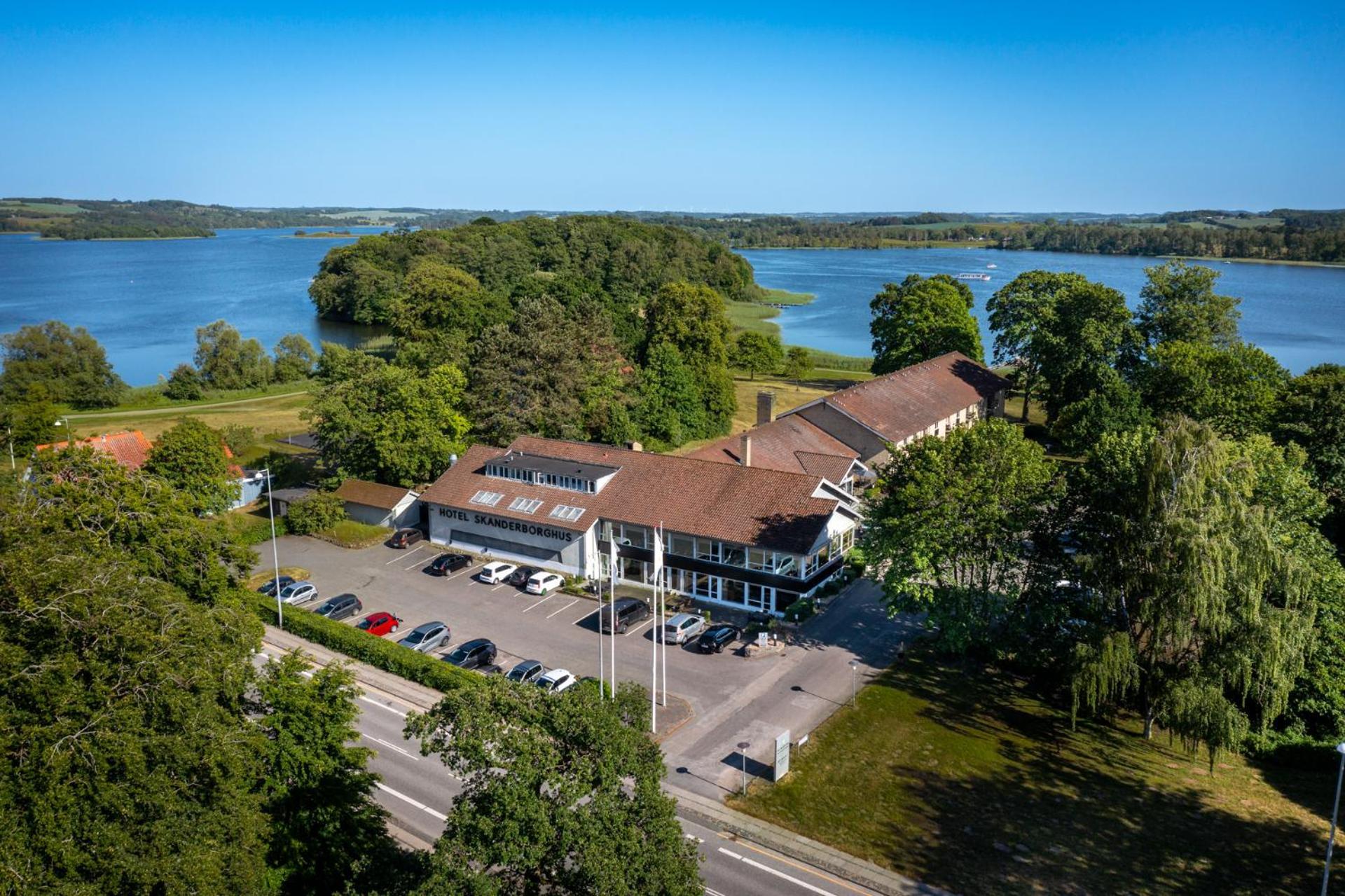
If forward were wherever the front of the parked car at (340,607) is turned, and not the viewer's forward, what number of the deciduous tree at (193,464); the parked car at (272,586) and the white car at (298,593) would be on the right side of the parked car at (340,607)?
3

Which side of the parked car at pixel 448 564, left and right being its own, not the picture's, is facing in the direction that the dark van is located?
right

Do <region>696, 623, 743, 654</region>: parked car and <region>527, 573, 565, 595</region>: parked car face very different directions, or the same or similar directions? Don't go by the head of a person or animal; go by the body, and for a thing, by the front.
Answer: same or similar directions

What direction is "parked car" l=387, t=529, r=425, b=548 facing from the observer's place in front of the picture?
facing away from the viewer and to the right of the viewer

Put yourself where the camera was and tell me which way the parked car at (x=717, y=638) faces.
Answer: facing away from the viewer and to the right of the viewer

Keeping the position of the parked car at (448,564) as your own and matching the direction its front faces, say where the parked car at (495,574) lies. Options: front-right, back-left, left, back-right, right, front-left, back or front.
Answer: right

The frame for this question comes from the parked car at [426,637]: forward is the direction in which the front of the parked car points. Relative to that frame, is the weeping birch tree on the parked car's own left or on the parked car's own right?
on the parked car's own left

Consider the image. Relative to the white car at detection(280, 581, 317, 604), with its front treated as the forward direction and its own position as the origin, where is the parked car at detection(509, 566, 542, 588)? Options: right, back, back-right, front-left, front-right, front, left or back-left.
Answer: back-left

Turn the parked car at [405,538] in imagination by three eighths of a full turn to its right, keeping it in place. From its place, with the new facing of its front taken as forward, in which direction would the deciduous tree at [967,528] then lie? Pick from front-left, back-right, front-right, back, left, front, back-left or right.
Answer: front-left

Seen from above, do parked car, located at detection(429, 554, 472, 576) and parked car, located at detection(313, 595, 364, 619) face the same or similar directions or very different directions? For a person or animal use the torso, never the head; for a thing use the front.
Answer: very different directions

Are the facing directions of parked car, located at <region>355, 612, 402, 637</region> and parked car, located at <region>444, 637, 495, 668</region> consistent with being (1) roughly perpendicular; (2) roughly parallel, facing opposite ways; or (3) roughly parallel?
roughly parallel

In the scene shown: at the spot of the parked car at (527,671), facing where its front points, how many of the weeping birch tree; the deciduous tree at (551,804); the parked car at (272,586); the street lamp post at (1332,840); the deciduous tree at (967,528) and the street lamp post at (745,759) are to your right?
1

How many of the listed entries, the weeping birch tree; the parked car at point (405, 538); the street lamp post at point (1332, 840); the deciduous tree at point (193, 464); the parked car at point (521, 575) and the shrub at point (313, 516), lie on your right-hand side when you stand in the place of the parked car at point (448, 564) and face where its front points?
3

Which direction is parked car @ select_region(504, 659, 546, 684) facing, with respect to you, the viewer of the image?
facing the viewer and to the left of the viewer

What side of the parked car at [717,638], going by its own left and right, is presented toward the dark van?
left

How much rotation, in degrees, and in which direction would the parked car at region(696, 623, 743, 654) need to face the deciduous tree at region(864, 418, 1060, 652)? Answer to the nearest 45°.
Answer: approximately 45° to its right

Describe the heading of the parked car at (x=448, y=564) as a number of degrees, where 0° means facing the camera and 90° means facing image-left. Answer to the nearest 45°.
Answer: approximately 225°

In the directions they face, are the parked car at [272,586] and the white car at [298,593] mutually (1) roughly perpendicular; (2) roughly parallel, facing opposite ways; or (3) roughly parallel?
roughly parallel
